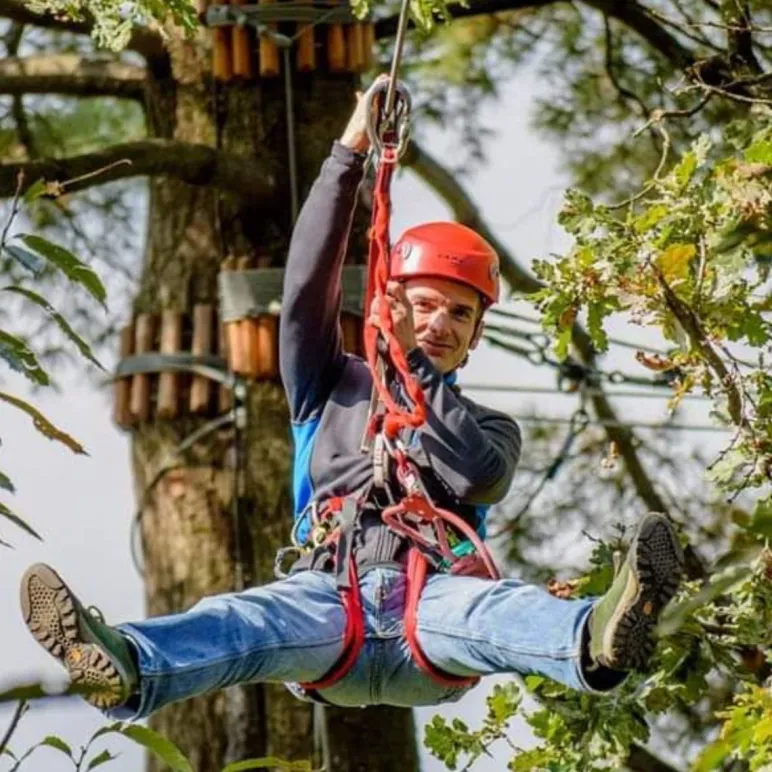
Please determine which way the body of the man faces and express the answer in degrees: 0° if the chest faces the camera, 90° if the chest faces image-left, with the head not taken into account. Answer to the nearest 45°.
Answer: approximately 0°

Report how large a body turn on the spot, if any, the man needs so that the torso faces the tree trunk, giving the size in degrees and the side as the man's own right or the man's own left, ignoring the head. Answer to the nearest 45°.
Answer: approximately 180°
